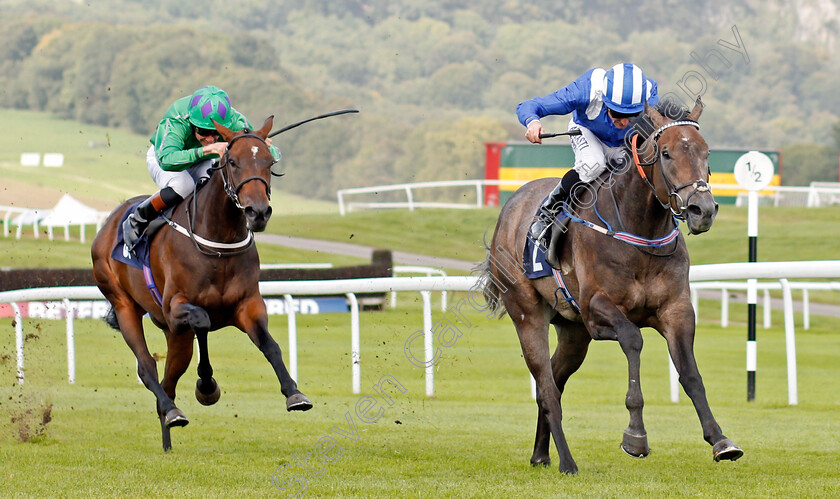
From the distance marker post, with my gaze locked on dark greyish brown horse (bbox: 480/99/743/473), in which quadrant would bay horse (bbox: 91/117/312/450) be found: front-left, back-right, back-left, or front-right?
front-right

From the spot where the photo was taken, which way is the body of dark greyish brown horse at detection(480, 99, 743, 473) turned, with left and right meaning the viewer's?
facing the viewer and to the right of the viewer

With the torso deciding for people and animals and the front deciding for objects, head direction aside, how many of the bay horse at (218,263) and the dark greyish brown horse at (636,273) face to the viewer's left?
0

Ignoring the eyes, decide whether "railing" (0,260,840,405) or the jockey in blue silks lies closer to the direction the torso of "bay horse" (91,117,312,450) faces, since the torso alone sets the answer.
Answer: the jockey in blue silks

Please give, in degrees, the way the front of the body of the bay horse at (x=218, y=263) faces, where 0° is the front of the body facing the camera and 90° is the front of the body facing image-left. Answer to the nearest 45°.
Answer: approximately 315°

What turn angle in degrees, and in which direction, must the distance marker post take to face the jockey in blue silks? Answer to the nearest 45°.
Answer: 0° — it already faces them

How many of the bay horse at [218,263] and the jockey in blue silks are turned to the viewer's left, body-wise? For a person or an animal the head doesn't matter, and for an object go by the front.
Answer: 0

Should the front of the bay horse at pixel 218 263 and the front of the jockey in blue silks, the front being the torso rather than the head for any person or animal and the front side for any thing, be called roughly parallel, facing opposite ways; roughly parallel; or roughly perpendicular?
roughly parallel

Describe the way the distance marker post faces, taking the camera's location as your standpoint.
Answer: facing the viewer

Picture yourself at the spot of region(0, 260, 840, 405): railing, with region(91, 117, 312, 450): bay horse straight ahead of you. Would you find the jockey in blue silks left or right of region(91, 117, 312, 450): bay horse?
left

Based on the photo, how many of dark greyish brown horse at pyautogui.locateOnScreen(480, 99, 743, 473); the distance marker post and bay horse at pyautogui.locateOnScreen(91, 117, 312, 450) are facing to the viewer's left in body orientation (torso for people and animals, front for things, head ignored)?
0
